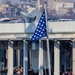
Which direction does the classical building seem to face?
toward the camera
